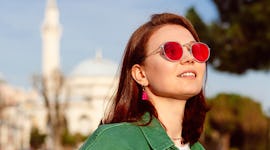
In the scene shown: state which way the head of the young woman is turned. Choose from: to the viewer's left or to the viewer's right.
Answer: to the viewer's right

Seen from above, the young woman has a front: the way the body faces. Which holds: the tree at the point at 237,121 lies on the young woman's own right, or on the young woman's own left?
on the young woman's own left

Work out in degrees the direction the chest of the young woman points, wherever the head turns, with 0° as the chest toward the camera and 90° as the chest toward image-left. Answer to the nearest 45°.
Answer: approximately 315°

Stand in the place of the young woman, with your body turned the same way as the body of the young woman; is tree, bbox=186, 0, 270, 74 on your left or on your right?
on your left
